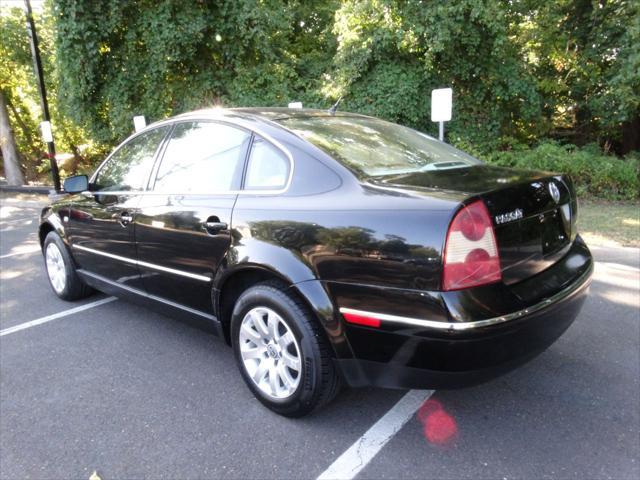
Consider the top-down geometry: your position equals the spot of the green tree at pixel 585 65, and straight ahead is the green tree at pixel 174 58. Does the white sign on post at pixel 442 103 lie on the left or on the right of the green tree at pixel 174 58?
left

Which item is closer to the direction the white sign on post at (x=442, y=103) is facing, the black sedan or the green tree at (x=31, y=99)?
the black sedan

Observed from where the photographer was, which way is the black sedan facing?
facing away from the viewer and to the left of the viewer

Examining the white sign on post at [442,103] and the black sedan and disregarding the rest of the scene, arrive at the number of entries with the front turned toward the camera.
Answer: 1

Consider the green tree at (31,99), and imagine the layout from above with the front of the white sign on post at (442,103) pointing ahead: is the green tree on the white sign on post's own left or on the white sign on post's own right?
on the white sign on post's own right

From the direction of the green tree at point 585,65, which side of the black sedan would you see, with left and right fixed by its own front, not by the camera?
right

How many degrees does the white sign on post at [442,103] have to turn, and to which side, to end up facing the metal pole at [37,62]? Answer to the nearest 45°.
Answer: approximately 90° to its right

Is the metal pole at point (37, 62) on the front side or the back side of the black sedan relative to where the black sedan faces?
on the front side

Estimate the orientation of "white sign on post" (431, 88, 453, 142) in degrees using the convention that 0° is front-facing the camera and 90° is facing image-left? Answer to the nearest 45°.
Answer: approximately 0°

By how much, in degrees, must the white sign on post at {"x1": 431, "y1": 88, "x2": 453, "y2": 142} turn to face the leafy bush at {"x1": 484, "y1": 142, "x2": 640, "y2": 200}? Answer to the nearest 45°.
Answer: approximately 135° to its left

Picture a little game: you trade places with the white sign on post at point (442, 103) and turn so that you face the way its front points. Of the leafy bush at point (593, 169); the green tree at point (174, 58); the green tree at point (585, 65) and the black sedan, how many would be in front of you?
1

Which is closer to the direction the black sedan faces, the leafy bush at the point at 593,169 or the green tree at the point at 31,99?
the green tree
